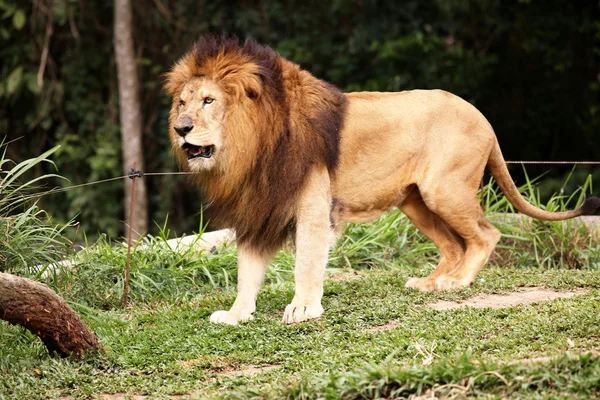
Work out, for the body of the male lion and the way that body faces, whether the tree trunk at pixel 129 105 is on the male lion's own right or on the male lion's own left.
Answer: on the male lion's own right

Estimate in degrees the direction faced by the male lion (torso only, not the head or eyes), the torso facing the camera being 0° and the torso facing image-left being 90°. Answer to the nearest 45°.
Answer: approximately 45°

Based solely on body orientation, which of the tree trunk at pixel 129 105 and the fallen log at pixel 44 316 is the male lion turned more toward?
the fallen log

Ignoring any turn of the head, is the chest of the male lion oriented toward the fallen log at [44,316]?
yes
